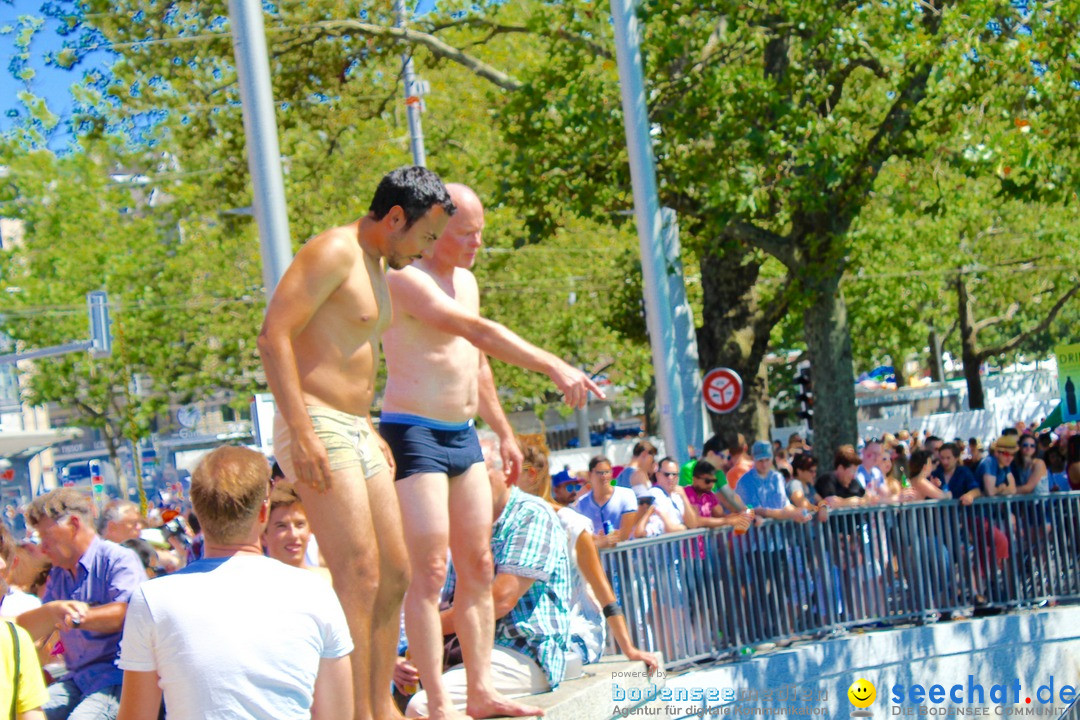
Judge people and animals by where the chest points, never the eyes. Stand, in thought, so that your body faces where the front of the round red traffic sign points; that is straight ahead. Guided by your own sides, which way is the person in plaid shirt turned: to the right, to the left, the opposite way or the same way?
to the right

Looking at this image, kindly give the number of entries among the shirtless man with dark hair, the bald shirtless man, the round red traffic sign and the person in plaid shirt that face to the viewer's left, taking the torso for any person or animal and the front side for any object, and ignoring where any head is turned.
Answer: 1

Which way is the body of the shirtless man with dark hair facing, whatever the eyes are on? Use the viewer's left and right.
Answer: facing the viewer and to the right of the viewer

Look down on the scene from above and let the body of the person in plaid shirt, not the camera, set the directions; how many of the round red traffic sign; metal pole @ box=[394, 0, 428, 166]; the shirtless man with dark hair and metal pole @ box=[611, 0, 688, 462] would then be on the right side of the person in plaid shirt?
3

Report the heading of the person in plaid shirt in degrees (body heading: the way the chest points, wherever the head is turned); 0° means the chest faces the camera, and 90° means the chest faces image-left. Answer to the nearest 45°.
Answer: approximately 90°

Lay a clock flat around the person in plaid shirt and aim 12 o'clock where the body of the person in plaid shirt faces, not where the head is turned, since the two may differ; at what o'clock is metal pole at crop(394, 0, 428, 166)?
The metal pole is roughly at 3 o'clock from the person in plaid shirt.

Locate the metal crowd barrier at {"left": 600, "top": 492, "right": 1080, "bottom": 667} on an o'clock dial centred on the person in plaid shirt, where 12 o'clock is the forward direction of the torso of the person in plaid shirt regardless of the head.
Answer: The metal crowd barrier is roughly at 4 o'clock from the person in plaid shirt.

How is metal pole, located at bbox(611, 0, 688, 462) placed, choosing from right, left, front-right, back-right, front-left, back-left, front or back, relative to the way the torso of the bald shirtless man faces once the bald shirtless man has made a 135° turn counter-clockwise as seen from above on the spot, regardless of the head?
front

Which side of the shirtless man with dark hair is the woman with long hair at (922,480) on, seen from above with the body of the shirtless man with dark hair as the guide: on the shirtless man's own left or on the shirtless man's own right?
on the shirtless man's own left

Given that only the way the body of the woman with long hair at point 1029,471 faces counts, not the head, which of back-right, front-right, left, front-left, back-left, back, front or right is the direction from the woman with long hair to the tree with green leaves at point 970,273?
back-right
